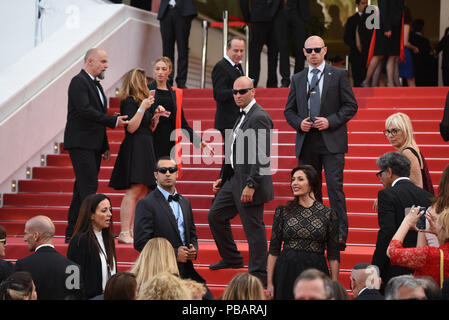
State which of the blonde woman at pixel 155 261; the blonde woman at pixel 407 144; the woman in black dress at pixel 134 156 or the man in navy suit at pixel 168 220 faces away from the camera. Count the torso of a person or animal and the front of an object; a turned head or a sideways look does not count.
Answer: the blonde woman at pixel 155 261

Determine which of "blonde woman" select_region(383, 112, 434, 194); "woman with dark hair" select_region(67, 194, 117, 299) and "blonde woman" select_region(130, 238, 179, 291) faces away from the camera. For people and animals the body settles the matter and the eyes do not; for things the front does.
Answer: "blonde woman" select_region(130, 238, 179, 291)

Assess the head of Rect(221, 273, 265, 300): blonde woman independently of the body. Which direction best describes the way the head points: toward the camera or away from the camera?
away from the camera

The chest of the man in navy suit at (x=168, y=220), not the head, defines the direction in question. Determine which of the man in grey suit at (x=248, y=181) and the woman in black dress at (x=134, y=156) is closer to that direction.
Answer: the man in grey suit

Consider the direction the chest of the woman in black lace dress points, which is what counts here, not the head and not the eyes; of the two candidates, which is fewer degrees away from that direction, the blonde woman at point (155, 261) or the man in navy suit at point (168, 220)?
the blonde woman

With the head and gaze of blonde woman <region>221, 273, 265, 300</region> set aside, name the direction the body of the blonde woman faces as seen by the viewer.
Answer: away from the camera

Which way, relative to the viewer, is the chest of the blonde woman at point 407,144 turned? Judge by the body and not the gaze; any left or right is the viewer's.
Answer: facing to the left of the viewer
